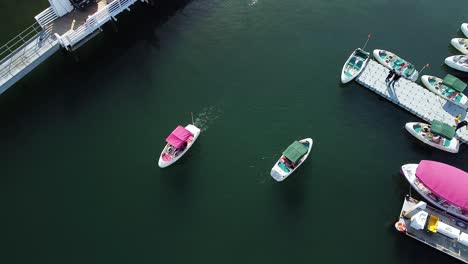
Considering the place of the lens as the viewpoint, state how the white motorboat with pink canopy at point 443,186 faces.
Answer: facing away from the viewer and to the left of the viewer

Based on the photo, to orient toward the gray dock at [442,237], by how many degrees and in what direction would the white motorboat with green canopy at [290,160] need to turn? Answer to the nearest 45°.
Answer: approximately 90° to its right
